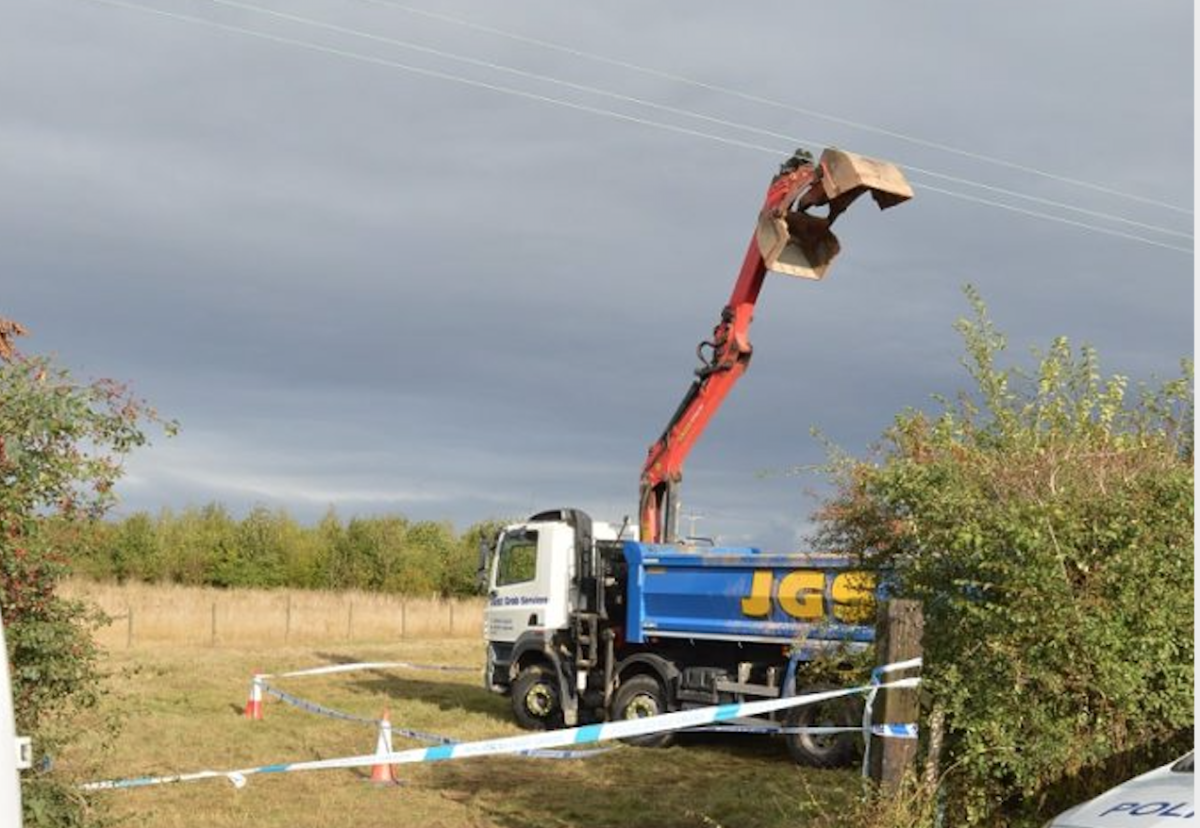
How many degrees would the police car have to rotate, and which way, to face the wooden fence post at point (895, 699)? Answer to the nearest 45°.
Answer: approximately 90° to its right

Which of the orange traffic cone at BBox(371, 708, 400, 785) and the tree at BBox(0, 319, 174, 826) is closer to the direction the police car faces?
the tree

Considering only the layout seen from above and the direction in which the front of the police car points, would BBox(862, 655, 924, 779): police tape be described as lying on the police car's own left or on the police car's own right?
on the police car's own right

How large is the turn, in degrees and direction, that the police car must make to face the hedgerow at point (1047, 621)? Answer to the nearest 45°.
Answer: approximately 135° to its right

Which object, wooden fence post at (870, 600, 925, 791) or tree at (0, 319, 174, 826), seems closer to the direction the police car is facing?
the tree

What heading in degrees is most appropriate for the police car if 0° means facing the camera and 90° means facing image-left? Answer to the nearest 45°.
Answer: approximately 45°

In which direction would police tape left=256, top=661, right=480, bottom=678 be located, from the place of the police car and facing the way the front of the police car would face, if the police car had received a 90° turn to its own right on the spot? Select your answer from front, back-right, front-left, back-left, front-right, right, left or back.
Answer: front
